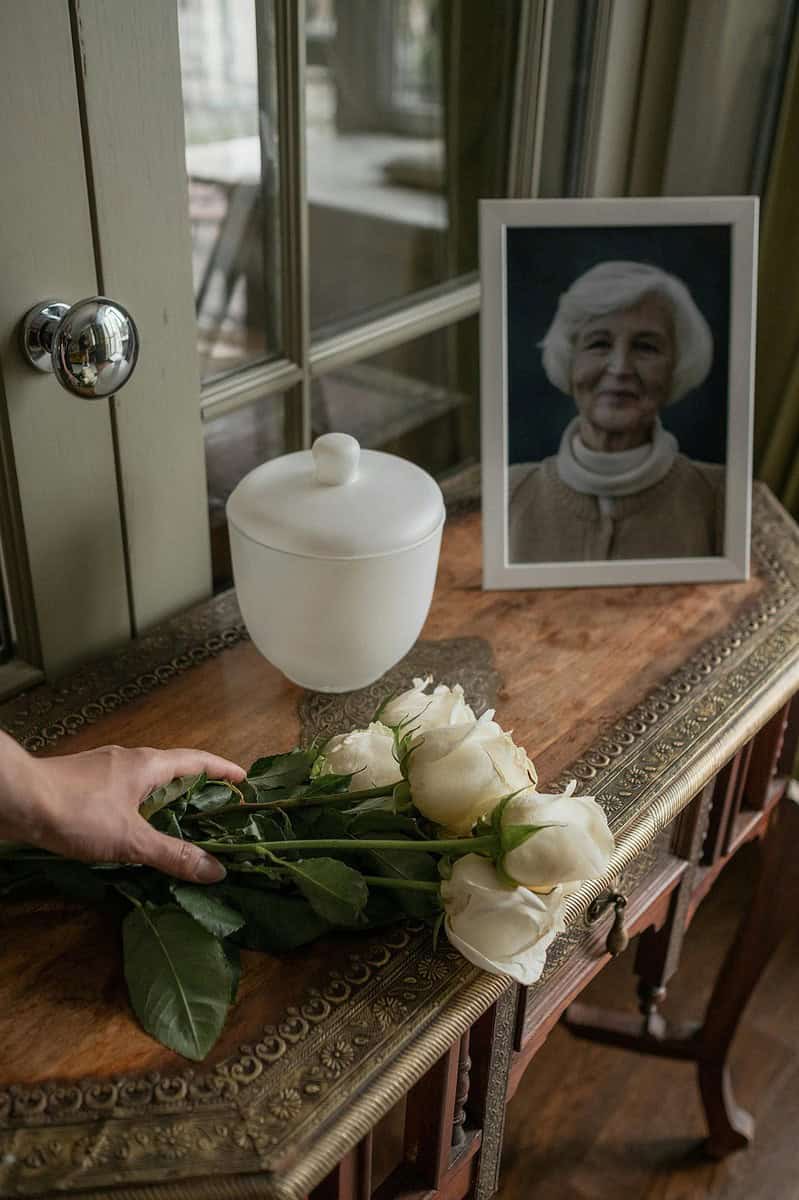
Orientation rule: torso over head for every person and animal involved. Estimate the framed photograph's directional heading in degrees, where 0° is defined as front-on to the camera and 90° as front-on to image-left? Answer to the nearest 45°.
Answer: approximately 0°

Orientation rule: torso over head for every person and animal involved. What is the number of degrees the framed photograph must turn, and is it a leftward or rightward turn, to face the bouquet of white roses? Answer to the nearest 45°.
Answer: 0° — it already faces it

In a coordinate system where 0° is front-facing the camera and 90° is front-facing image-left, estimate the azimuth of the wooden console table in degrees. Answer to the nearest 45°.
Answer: approximately 315°
